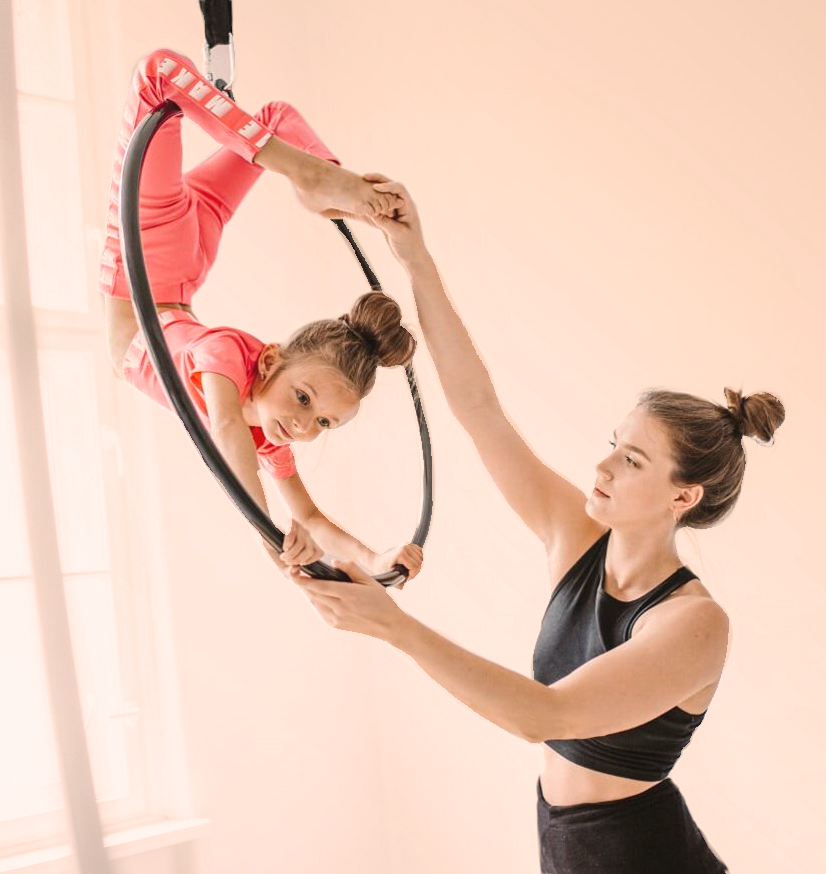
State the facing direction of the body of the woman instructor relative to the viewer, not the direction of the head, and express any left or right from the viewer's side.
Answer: facing the viewer and to the left of the viewer
